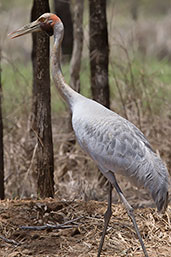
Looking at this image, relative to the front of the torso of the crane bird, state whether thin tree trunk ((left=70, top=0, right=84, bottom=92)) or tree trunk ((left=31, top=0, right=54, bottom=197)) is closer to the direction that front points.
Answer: the tree trunk

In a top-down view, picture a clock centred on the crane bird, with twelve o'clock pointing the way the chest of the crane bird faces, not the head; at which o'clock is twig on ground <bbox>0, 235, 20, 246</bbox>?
The twig on ground is roughly at 12 o'clock from the crane bird.

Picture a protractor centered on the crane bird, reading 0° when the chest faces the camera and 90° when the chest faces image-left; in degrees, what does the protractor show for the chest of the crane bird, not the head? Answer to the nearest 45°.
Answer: approximately 90°

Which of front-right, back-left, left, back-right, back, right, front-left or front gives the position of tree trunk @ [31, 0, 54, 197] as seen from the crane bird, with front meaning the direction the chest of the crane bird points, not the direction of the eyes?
front-right

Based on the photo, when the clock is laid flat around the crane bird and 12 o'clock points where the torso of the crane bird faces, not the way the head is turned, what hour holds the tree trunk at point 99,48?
The tree trunk is roughly at 3 o'clock from the crane bird.

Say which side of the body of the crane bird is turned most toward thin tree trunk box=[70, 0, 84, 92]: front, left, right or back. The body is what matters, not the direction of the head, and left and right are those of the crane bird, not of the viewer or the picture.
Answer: right

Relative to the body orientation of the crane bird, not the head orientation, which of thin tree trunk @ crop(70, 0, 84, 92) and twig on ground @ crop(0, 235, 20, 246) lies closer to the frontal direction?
the twig on ground

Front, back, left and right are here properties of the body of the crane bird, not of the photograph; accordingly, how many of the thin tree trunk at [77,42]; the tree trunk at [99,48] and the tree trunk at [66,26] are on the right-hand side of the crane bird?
3

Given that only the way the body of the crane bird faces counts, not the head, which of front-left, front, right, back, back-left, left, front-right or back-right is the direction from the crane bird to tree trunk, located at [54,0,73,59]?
right
